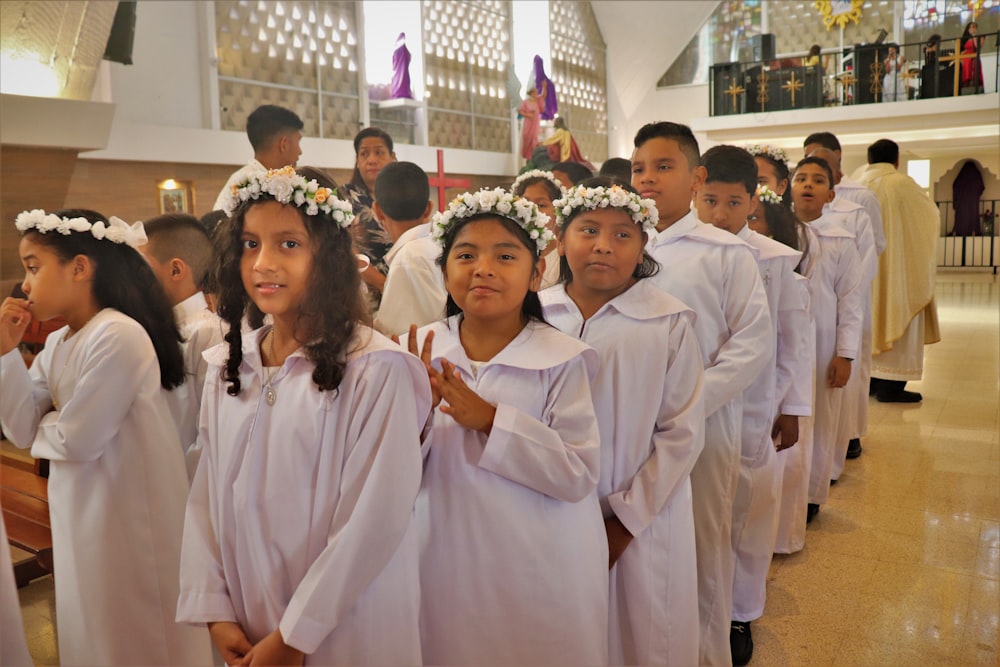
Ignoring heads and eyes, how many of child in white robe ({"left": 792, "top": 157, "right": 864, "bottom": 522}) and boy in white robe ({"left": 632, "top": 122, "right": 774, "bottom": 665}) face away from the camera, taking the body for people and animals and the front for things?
0

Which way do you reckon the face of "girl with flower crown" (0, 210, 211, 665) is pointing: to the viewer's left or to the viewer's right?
to the viewer's left

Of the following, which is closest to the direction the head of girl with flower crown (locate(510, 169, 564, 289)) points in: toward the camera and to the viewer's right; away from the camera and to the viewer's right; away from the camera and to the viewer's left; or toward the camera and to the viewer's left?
toward the camera and to the viewer's left

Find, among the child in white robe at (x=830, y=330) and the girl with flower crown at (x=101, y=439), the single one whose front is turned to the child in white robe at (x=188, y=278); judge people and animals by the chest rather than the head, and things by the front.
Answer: the child in white robe at (x=830, y=330)

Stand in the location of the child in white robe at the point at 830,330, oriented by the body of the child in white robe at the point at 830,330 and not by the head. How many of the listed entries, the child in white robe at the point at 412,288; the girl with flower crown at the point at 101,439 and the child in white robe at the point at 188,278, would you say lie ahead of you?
3

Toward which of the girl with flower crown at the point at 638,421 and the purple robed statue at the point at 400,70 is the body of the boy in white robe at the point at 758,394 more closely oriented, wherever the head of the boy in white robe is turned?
the girl with flower crown

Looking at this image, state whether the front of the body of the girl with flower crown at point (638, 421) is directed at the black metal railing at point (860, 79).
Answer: no

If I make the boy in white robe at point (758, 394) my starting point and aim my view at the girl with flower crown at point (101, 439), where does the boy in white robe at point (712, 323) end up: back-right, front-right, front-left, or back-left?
front-left

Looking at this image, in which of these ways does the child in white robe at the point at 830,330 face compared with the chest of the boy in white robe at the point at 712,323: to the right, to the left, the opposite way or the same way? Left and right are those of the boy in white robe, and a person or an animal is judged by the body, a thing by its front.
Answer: the same way

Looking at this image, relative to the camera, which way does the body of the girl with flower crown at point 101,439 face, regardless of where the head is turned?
to the viewer's left

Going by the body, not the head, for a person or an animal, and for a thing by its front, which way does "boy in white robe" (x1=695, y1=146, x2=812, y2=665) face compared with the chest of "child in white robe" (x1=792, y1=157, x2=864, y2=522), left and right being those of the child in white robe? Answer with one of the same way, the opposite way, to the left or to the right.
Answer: the same way

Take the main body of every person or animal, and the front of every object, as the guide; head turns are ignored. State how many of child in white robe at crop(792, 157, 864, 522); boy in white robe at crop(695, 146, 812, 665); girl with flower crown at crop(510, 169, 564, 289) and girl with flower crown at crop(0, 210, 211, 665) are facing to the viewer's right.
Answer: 0

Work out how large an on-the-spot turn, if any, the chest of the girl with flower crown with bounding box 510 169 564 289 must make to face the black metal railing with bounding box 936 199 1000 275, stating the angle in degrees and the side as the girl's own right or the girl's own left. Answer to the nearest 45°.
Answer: approximately 180°

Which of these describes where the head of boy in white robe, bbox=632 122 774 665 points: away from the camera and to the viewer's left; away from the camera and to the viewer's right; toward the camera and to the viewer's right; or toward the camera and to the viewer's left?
toward the camera and to the viewer's left

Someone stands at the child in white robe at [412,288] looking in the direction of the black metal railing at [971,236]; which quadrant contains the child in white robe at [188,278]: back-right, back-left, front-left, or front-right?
back-left

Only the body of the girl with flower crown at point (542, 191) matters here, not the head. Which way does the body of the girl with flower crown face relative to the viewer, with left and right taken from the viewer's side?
facing the viewer and to the left of the viewer

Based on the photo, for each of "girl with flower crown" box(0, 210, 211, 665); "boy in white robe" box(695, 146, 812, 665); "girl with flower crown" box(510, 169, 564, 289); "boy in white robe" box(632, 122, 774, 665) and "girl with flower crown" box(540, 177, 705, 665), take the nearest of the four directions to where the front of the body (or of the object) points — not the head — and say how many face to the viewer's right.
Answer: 0

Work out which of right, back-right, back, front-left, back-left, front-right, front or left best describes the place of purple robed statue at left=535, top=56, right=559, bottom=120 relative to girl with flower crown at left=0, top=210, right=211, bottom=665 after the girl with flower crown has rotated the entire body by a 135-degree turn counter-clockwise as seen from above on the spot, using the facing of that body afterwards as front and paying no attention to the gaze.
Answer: left

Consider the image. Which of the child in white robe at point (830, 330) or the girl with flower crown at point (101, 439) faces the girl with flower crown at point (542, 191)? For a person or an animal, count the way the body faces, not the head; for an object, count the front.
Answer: the child in white robe

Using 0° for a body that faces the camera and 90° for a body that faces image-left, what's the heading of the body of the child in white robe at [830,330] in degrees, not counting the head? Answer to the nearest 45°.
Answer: approximately 45°
